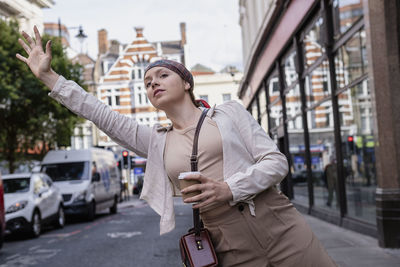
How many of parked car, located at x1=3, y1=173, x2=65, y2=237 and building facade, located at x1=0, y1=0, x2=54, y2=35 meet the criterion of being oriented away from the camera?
0

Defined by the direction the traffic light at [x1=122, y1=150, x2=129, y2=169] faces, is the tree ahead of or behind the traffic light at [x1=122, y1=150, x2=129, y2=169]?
ahead

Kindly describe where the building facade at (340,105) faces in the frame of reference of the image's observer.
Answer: facing the viewer and to the left of the viewer

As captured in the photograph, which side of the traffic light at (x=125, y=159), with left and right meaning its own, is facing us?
front

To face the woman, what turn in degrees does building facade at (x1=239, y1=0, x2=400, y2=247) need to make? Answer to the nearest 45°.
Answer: approximately 45° to its left

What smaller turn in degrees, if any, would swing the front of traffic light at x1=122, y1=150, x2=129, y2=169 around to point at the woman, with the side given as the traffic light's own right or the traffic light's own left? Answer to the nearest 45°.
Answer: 0° — it already faces them

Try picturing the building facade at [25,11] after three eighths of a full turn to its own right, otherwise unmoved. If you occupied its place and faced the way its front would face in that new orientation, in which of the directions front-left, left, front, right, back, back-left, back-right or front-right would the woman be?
left

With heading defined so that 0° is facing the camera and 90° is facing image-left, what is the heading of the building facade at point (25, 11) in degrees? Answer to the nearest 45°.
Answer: approximately 315°

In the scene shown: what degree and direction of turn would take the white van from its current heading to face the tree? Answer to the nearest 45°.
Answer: approximately 90° to its right

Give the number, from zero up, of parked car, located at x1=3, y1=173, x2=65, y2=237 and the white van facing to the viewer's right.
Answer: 0

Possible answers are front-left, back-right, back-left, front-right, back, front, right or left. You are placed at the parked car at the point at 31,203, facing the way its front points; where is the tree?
back-right

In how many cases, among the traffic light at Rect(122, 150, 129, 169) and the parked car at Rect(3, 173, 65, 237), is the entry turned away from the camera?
0

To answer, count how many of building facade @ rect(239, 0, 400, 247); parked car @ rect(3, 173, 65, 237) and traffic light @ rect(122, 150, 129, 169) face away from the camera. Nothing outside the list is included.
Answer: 0

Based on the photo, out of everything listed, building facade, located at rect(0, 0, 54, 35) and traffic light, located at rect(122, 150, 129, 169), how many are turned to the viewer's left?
0
